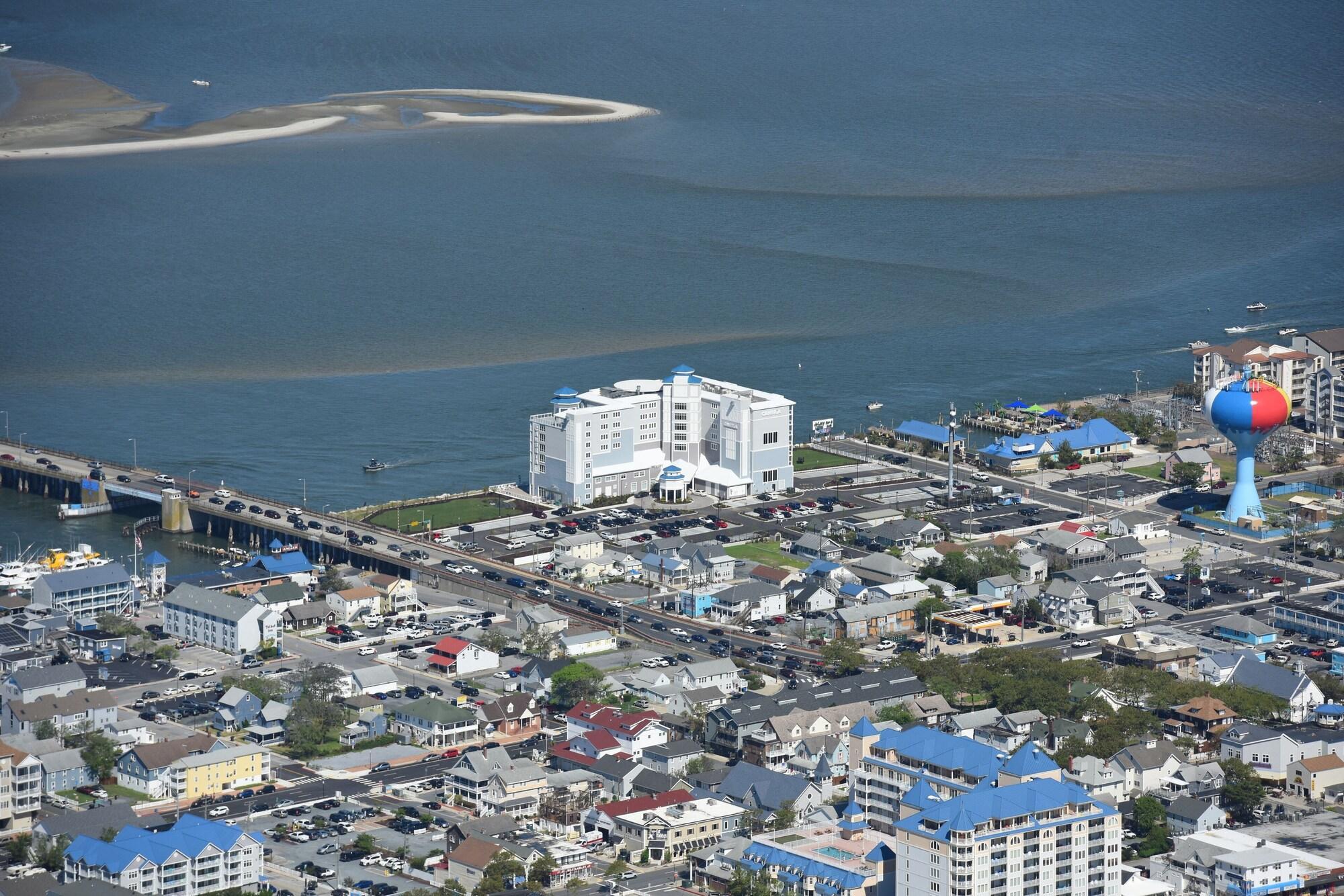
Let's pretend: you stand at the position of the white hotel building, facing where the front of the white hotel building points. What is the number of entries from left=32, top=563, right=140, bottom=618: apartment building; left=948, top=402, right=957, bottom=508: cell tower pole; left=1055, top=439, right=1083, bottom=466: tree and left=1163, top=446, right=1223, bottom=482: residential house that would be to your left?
3

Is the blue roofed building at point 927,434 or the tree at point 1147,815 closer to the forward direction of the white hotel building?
the tree

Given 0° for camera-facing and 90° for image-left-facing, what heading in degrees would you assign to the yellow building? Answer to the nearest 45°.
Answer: approximately 315°

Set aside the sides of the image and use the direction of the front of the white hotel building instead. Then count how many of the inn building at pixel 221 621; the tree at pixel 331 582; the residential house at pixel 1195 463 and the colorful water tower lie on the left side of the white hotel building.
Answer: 2

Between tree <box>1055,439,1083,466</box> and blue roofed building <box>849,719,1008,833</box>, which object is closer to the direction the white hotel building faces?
the blue roofed building

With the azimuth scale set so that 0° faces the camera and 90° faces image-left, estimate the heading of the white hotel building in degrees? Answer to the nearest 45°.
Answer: approximately 0°

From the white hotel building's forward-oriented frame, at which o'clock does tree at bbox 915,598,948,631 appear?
The tree is roughly at 11 o'clock from the white hotel building.

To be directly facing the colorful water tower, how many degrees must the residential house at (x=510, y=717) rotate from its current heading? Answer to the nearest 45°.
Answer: approximately 90° to its left

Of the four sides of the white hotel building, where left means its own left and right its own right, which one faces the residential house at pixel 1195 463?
left
